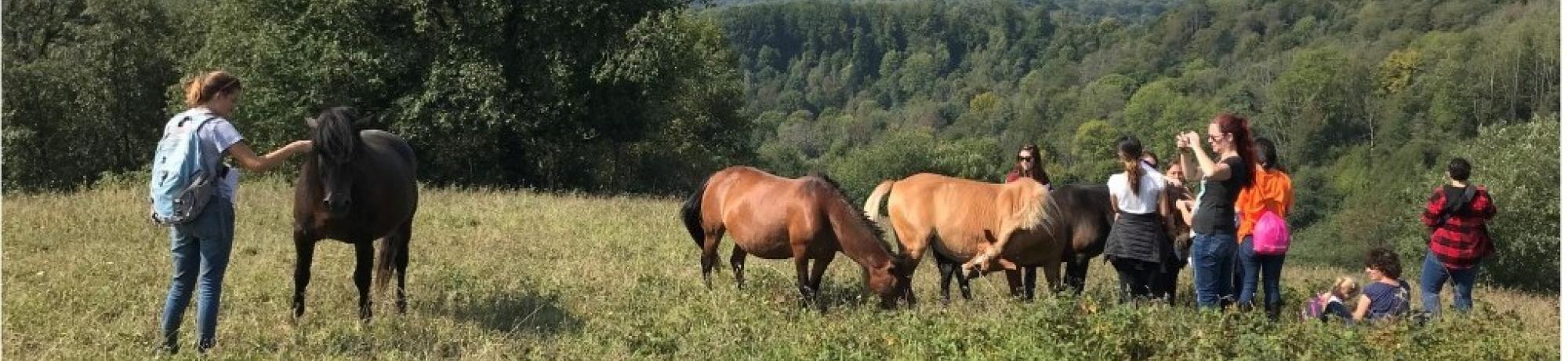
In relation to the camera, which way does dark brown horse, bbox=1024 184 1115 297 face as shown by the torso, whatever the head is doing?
to the viewer's left

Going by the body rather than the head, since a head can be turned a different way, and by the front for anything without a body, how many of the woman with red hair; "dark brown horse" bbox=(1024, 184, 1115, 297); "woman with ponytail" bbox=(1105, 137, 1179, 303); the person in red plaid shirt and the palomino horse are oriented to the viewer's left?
2

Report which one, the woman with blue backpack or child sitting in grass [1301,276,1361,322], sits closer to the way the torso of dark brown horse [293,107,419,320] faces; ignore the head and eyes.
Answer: the woman with blue backpack

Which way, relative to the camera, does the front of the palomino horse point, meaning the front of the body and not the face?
to the viewer's right

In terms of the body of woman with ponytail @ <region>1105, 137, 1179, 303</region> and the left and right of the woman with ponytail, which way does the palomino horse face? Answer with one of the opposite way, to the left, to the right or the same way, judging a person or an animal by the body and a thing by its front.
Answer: to the right

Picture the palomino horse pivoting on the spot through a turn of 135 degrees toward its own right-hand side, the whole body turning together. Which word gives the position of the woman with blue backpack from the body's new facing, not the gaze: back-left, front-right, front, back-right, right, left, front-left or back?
front

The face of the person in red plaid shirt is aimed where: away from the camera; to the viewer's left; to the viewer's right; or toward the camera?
away from the camera

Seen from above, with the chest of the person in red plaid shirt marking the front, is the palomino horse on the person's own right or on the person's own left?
on the person's own left

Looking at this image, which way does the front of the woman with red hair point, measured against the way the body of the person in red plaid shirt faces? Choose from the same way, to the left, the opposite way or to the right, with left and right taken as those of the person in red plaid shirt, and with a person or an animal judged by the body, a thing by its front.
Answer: to the left

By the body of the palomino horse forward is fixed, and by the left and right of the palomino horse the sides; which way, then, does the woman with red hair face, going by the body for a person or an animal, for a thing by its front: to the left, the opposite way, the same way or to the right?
the opposite way

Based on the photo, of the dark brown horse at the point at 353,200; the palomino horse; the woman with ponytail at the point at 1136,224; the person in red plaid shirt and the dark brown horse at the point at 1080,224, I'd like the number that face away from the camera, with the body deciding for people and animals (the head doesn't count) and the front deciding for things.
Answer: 2

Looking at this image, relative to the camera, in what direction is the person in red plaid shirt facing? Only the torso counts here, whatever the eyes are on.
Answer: away from the camera

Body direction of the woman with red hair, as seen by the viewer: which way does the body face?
to the viewer's left
